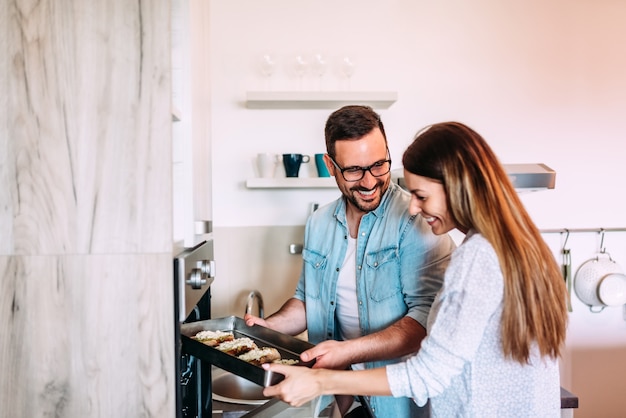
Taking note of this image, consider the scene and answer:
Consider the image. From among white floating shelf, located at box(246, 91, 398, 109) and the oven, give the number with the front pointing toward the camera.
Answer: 1

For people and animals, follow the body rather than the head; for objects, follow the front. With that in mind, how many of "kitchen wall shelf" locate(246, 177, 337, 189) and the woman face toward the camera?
1

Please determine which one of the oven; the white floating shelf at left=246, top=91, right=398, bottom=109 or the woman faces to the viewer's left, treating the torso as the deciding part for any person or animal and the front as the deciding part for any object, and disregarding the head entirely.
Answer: the woman

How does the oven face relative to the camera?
to the viewer's right

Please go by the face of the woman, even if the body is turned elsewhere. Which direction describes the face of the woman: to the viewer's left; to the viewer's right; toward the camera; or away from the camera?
to the viewer's left

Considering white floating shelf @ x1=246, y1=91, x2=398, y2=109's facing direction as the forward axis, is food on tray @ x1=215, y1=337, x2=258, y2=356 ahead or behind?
ahead

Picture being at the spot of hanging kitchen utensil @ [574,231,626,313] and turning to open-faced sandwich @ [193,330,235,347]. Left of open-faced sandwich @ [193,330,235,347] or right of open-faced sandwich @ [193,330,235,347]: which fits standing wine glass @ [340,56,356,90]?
right

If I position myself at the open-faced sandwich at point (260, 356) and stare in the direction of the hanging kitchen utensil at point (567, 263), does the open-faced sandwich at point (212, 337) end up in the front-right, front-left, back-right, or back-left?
back-left

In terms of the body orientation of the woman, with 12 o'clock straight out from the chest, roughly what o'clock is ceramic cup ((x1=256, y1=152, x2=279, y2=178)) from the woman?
The ceramic cup is roughly at 2 o'clock from the woman.

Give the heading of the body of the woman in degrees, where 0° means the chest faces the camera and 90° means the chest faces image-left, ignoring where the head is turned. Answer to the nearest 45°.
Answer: approximately 90°

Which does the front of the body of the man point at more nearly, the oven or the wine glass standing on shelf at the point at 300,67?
the oven
